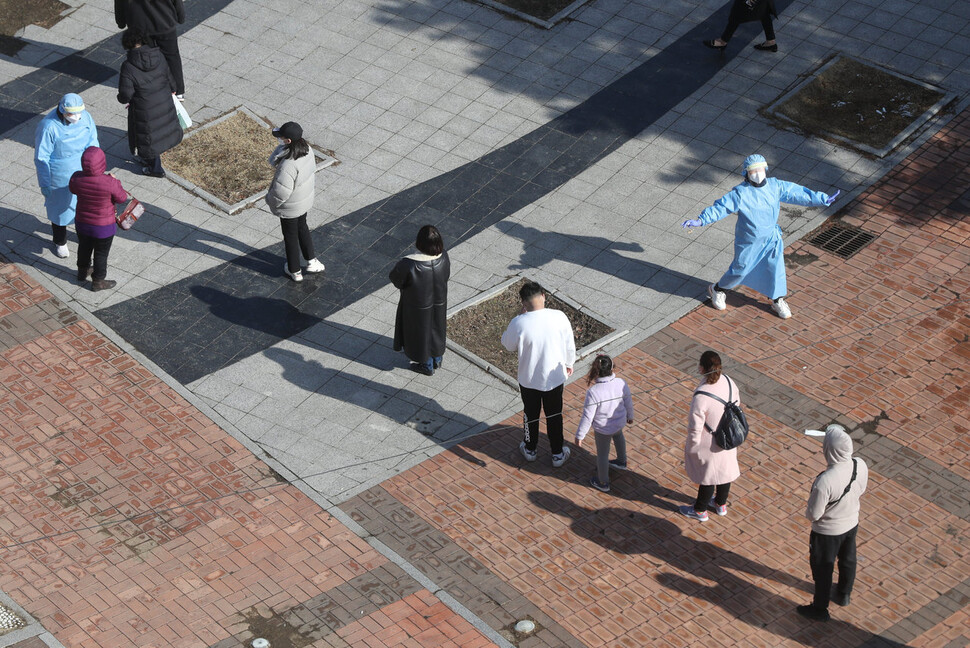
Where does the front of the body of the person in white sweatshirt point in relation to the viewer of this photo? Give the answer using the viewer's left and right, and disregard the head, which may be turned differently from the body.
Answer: facing away from the viewer

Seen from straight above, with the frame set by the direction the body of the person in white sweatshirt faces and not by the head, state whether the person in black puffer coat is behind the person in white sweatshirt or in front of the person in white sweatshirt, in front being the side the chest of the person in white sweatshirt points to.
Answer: in front

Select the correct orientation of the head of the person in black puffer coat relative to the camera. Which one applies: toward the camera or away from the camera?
away from the camera

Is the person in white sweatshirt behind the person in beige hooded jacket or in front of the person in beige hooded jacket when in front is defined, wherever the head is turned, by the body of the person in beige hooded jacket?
in front

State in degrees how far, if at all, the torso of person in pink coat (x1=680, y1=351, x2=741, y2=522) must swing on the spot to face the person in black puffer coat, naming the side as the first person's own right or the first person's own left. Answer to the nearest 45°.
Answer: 0° — they already face them

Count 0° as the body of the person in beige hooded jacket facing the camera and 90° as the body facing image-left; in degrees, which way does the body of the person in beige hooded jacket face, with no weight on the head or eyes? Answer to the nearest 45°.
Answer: approximately 135°

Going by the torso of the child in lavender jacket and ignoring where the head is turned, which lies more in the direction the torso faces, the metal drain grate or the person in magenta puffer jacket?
the person in magenta puffer jacket

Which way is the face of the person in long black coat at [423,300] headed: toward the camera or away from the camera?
away from the camera

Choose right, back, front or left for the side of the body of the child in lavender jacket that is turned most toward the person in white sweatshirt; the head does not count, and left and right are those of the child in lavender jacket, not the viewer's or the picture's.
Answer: left

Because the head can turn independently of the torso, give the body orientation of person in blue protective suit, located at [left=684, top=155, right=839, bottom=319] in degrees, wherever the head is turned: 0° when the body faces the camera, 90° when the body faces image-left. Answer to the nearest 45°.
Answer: approximately 0°

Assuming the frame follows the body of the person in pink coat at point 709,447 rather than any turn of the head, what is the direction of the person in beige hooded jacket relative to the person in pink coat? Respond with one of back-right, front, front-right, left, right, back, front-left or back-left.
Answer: back

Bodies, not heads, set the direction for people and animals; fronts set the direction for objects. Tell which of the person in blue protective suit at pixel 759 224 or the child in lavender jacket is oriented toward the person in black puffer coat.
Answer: the child in lavender jacket

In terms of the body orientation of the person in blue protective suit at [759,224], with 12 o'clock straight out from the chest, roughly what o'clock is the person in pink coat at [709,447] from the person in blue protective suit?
The person in pink coat is roughly at 12 o'clock from the person in blue protective suit.

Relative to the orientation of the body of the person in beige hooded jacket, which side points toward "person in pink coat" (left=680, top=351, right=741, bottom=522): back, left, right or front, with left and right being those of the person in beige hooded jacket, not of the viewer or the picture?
front

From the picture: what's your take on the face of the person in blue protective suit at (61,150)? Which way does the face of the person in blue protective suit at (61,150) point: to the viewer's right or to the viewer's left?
to the viewer's right
